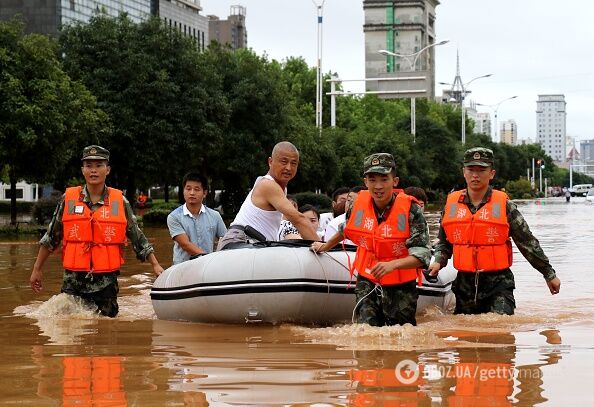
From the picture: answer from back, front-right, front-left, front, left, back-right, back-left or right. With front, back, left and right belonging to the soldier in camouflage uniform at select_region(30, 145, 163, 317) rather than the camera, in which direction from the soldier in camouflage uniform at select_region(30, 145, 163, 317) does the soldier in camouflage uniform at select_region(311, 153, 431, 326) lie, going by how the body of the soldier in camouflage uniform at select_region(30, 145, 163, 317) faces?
front-left

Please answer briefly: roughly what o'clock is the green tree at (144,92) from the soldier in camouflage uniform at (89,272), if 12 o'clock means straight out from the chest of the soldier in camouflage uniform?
The green tree is roughly at 6 o'clock from the soldier in camouflage uniform.

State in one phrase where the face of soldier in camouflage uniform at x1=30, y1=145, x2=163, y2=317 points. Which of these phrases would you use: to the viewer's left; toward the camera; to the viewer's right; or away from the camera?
toward the camera

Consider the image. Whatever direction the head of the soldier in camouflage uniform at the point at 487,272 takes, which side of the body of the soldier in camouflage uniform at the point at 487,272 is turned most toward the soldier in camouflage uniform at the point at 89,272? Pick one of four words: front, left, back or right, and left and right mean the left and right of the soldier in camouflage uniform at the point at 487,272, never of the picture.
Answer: right

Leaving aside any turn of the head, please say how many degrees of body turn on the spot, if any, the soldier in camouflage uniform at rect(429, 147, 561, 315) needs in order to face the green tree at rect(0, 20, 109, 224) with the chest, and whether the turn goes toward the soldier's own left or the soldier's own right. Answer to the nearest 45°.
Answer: approximately 135° to the soldier's own right

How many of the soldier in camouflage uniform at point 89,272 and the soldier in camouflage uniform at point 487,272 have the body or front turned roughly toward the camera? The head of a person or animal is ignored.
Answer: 2

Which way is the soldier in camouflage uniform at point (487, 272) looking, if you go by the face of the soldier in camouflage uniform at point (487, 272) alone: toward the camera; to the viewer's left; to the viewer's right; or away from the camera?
toward the camera

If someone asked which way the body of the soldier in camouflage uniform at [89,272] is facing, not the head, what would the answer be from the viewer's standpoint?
toward the camera

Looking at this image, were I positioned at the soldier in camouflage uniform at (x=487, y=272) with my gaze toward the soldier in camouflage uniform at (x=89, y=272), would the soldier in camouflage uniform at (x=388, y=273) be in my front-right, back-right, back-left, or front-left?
front-left

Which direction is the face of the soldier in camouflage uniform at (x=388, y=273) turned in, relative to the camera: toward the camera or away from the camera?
toward the camera

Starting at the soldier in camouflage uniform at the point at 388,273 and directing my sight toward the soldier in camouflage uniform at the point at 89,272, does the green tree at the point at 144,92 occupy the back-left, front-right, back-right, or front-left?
front-right

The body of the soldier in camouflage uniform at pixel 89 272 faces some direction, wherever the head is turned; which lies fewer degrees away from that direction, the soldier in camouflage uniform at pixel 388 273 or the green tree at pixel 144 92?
the soldier in camouflage uniform

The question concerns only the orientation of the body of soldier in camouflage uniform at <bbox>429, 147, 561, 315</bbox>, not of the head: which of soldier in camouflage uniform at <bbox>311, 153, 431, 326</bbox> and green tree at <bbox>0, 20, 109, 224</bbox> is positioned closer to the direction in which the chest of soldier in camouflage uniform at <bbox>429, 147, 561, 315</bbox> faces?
the soldier in camouflage uniform

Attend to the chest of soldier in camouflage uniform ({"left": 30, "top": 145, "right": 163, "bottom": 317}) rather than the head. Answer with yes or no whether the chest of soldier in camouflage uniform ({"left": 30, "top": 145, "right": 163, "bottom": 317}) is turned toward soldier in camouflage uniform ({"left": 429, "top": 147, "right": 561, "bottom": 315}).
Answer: no

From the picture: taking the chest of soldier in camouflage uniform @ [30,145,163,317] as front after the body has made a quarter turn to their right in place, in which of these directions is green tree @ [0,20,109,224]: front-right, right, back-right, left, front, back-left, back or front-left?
right

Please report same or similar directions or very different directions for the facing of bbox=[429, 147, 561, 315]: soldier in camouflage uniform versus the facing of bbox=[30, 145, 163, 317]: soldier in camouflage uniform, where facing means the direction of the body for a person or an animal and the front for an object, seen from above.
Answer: same or similar directions

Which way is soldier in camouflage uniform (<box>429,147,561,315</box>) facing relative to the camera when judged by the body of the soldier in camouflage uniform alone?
toward the camera
